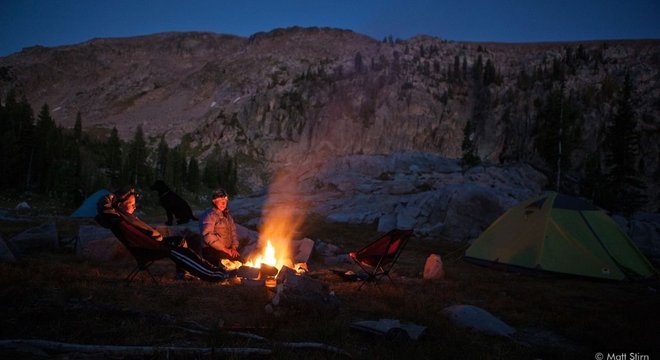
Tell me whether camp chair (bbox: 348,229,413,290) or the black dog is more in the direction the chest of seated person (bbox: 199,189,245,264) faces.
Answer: the camp chair

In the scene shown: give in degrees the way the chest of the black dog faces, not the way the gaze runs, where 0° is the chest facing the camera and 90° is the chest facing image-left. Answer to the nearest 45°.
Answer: approximately 90°

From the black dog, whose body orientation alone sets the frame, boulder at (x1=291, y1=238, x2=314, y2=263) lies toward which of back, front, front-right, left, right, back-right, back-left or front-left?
back-left

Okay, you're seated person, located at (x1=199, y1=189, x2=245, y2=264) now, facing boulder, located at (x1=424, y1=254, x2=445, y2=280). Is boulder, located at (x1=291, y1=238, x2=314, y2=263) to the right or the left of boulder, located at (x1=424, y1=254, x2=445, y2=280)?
left

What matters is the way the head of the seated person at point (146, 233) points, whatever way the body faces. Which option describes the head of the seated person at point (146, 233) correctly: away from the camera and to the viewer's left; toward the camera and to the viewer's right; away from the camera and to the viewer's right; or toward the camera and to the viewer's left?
toward the camera and to the viewer's right

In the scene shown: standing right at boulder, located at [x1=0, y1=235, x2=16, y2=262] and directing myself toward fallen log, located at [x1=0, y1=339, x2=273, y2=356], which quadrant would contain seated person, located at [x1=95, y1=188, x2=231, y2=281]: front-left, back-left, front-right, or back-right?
front-left

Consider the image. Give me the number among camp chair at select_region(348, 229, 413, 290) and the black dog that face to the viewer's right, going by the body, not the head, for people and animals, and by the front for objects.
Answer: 0

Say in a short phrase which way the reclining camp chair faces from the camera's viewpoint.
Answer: facing to the right of the viewer

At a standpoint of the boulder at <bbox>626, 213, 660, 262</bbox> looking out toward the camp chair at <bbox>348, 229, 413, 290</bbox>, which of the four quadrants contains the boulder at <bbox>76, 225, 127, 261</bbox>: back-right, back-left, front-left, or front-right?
front-right

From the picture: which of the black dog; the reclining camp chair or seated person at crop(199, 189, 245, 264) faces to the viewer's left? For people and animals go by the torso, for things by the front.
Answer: the black dog

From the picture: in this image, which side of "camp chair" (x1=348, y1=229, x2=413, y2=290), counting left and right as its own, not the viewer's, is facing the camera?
left

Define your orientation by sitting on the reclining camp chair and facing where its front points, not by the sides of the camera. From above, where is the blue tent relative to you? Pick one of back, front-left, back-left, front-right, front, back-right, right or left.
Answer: left
